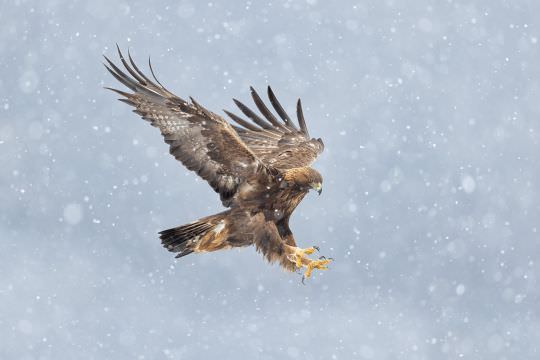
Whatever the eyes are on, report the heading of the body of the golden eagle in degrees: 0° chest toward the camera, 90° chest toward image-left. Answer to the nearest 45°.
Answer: approximately 270°
